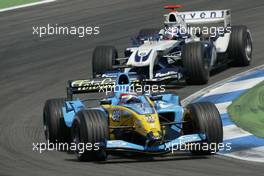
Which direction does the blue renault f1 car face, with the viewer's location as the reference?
facing the viewer and to the right of the viewer

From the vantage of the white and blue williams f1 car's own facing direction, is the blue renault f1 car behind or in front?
in front

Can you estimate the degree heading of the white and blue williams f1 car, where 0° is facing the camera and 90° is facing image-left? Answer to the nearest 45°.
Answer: approximately 45°

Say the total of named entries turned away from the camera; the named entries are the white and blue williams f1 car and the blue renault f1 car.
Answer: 0

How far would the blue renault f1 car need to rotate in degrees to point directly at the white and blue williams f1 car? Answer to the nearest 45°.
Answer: approximately 135° to its left
